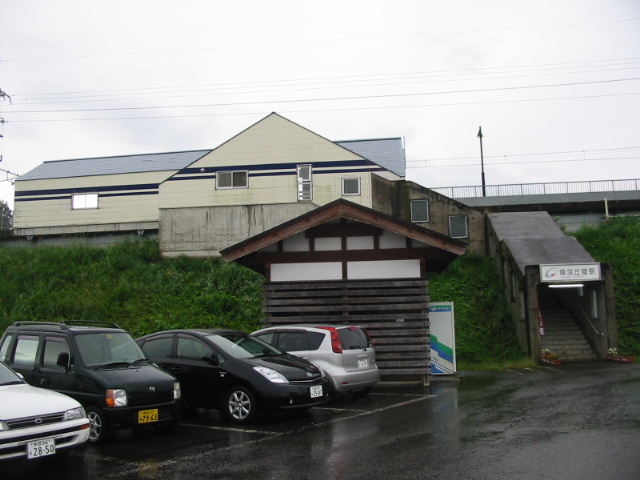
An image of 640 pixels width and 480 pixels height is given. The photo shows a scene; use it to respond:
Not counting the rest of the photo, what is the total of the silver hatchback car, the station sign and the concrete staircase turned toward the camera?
2

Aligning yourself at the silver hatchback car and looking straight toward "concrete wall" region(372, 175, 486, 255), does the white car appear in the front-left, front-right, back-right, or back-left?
back-left

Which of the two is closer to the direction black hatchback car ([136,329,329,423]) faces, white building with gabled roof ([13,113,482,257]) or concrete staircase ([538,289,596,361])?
the concrete staircase

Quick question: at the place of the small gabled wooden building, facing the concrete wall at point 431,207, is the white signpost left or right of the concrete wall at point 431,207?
right

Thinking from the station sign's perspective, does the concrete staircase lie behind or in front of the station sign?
behind

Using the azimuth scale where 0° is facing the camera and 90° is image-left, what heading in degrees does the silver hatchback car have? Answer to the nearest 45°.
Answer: approximately 135°

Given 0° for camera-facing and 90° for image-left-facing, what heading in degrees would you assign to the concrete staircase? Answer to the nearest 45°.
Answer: approximately 0°

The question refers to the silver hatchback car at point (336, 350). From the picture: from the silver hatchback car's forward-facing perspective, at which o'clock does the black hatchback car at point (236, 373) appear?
The black hatchback car is roughly at 9 o'clock from the silver hatchback car.

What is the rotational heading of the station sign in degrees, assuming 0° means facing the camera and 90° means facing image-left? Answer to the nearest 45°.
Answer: approximately 0°

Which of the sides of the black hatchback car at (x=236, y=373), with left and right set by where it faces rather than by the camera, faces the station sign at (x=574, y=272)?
left

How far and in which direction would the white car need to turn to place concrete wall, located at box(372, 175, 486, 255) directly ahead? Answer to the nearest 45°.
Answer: approximately 90° to its left

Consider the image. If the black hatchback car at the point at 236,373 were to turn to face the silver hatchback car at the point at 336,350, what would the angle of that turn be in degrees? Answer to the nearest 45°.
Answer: approximately 90° to its left
